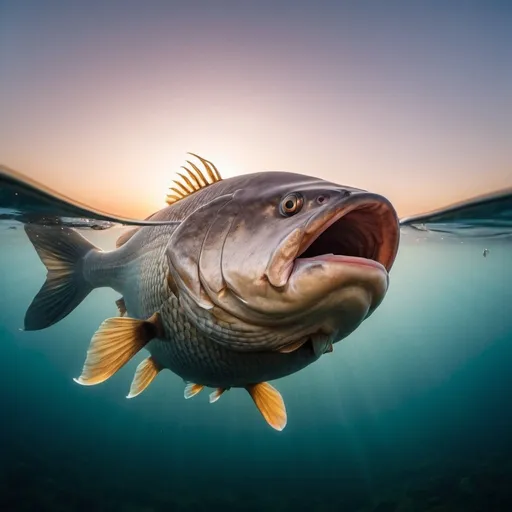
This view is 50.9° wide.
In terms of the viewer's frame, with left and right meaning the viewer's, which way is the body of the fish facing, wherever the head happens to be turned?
facing the viewer and to the right of the viewer
